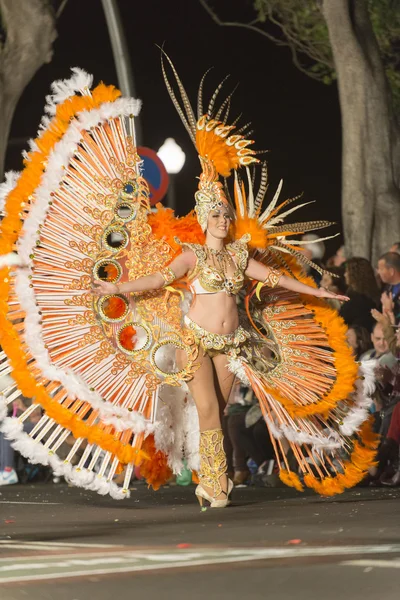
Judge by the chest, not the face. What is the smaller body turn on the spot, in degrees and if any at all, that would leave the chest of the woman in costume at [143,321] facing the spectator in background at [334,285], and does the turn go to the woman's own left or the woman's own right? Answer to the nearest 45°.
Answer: approximately 90° to the woman's own left

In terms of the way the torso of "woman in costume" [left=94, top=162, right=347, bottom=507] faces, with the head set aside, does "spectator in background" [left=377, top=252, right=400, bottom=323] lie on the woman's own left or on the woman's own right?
on the woman's own left

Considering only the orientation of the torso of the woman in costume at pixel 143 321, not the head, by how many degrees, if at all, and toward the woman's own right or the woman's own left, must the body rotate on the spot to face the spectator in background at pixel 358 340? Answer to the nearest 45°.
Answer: approximately 90° to the woman's own left

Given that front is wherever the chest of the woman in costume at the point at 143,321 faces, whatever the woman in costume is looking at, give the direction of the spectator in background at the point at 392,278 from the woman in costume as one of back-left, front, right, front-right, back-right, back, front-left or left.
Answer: left

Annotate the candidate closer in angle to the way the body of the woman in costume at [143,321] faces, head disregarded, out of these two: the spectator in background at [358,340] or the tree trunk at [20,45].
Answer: the spectator in background

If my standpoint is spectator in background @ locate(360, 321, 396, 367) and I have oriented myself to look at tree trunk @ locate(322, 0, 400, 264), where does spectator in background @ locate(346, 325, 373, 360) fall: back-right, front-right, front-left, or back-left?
front-left

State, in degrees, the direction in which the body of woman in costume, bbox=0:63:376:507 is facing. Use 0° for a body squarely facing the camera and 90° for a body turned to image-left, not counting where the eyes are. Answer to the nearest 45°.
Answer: approximately 315°

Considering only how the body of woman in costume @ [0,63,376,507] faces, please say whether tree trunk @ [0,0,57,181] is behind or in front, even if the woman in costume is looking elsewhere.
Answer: behind

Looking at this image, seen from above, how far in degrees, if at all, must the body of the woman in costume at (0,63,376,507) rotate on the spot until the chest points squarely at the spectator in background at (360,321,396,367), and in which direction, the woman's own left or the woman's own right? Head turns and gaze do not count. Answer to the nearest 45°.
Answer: approximately 90° to the woman's own left

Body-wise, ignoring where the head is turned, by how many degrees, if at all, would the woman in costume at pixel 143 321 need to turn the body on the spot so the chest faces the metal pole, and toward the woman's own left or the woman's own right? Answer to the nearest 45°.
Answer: approximately 135° to the woman's own left
